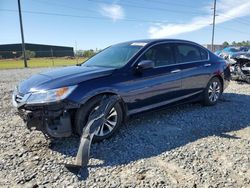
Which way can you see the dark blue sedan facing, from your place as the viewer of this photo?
facing the viewer and to the left of the viewer
